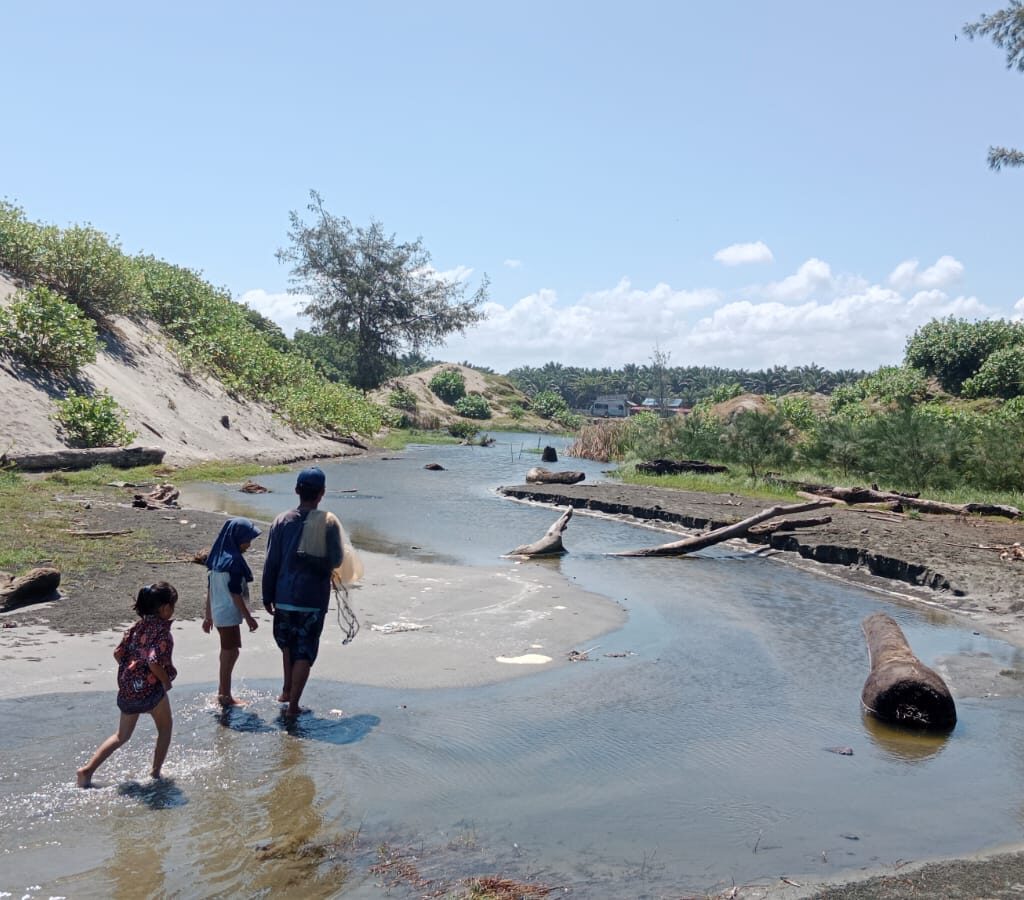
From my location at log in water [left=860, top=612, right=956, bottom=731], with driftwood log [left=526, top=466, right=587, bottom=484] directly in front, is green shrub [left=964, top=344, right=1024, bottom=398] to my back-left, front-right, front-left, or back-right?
front-right

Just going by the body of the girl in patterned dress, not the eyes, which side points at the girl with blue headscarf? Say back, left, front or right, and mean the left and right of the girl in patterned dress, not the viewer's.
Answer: front

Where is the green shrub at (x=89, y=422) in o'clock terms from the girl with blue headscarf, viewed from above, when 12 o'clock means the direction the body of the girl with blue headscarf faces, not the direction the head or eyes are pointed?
The green shrub is roughly at 10 o'clock from the girl with blue headscarf.

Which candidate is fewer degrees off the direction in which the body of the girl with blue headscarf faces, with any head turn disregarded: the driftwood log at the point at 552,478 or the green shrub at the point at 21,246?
the driftwood log

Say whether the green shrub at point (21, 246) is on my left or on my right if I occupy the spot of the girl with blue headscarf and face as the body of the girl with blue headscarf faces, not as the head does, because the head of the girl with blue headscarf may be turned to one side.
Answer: on my left

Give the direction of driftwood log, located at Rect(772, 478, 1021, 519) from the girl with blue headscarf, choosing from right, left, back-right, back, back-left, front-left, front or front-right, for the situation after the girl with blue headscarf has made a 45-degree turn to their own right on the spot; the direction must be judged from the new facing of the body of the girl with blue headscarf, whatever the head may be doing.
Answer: front-left

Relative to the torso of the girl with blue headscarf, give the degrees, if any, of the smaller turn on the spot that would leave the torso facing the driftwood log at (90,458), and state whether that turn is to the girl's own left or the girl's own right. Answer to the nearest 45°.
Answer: approximately 45° to the girl's own left

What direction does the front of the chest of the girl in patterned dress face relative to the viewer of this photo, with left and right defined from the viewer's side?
facing away from the viewer and to the right of the viewer

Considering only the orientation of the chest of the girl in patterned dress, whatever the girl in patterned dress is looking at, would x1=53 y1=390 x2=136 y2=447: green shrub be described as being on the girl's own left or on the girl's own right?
on the girl's own left

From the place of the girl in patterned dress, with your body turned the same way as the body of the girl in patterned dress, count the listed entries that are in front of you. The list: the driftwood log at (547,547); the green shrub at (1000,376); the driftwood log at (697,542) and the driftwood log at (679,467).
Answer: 4

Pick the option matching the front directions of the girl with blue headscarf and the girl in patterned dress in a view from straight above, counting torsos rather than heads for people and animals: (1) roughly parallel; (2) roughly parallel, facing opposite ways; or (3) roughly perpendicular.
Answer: roughly parallel

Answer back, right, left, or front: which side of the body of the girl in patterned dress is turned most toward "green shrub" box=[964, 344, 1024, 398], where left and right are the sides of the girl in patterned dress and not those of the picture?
front

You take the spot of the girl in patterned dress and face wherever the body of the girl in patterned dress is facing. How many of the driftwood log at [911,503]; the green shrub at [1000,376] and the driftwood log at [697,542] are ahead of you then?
3

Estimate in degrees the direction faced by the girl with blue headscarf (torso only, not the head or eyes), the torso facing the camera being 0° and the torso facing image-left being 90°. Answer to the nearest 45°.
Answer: approximately 225°

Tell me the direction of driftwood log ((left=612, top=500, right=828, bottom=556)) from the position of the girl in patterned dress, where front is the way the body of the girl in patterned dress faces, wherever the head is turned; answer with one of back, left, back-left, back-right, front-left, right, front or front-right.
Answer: front

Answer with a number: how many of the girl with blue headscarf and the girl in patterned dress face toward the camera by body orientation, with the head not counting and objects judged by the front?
0

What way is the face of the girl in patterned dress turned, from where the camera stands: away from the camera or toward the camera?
away from the camera

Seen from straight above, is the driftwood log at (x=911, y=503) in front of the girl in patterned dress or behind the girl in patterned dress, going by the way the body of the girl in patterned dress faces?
in front

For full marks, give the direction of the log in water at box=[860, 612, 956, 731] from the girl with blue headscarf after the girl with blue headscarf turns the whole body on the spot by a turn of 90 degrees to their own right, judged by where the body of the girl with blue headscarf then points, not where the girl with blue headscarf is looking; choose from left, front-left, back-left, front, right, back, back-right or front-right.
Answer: front-left

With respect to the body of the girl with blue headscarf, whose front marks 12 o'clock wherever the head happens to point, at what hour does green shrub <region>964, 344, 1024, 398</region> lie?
The green shrub is roughly at 12 o'clock from the girl with blue headscarf.
